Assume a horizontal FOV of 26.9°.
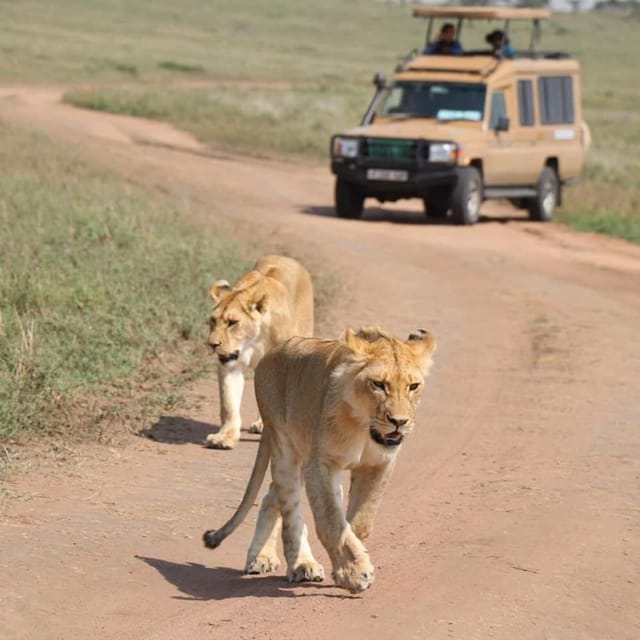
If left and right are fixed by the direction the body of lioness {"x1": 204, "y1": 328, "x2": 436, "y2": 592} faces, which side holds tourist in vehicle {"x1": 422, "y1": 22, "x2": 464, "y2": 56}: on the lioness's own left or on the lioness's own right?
on the lioness's own left

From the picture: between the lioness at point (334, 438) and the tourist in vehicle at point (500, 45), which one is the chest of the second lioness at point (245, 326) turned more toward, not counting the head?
the lioness

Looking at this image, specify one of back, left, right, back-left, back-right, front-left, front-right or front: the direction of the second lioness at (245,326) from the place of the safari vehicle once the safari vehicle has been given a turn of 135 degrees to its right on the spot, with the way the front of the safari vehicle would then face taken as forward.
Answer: back

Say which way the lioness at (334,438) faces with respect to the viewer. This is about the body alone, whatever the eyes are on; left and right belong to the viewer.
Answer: facing the viewer and to the right of the viewer

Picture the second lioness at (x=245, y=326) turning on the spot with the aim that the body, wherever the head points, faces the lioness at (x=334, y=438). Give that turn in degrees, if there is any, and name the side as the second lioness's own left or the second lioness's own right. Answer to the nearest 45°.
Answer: approximately 45° to the second lioness's own left

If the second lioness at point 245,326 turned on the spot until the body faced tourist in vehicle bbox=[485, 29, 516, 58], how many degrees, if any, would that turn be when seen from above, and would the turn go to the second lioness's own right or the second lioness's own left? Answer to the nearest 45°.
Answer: approximately 135° to the second lioness's own right

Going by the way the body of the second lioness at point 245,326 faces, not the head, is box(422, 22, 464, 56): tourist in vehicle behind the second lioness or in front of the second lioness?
behind

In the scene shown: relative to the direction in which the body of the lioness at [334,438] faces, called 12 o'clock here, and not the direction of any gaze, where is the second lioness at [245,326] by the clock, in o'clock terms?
The second lioness is roughly at 7 o'clock from the lioness.

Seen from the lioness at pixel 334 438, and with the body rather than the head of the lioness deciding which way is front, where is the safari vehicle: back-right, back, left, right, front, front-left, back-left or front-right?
back-left
